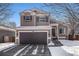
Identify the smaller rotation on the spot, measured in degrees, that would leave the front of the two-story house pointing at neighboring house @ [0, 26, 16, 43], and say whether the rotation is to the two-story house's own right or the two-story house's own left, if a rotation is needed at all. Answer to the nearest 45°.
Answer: approximately 90° to the two-story house's own right

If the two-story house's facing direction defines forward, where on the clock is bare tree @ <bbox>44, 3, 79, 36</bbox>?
The bare tree is roughly at 9 o'clock from the two-story house.

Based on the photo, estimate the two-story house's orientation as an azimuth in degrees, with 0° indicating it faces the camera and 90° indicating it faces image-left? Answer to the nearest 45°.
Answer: approximately 0°
